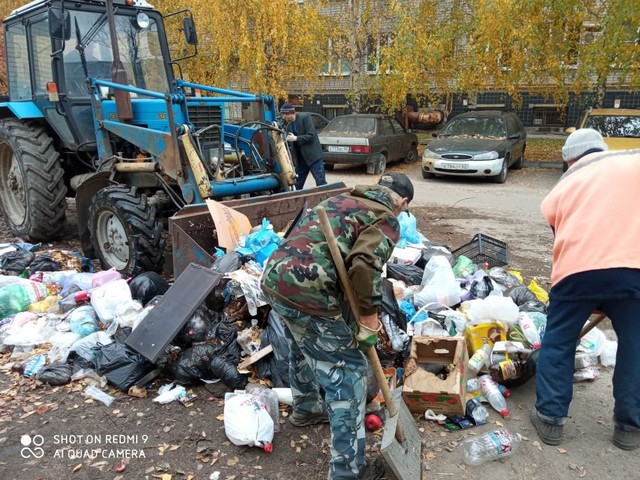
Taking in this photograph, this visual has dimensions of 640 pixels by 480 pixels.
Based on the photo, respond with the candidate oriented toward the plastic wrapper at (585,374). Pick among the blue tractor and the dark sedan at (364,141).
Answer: the blue tractor

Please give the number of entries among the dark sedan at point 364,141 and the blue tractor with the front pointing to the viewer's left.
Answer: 0

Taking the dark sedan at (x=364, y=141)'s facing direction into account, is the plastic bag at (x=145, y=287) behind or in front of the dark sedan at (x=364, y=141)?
behind

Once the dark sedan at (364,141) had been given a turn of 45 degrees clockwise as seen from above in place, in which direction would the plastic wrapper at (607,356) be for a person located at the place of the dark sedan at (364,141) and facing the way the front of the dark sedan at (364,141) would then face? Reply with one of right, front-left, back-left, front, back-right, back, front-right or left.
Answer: right

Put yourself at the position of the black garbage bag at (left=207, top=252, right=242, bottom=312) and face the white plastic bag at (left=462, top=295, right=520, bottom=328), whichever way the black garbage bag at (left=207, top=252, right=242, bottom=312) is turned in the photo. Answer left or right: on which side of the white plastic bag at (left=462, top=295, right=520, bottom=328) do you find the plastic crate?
left

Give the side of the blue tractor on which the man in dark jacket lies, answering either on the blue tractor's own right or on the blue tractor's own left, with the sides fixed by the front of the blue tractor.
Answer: on the blue tractor's own left

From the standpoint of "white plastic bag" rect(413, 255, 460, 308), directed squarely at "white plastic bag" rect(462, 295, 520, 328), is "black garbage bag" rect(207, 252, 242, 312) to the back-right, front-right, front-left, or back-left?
back-right

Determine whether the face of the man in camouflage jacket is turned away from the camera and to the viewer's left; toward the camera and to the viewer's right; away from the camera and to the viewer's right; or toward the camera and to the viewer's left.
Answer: away from the camera and to the viewer's right

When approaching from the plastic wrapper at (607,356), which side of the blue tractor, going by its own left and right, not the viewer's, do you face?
front

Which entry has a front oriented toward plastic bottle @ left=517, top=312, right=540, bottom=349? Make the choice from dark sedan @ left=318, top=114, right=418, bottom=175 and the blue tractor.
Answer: the blue tractor

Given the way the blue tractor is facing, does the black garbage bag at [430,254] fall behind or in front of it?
in front

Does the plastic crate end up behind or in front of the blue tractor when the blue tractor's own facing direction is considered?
in front

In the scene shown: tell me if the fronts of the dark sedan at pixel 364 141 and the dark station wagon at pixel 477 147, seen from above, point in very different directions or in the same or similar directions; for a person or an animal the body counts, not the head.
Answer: very different directions
